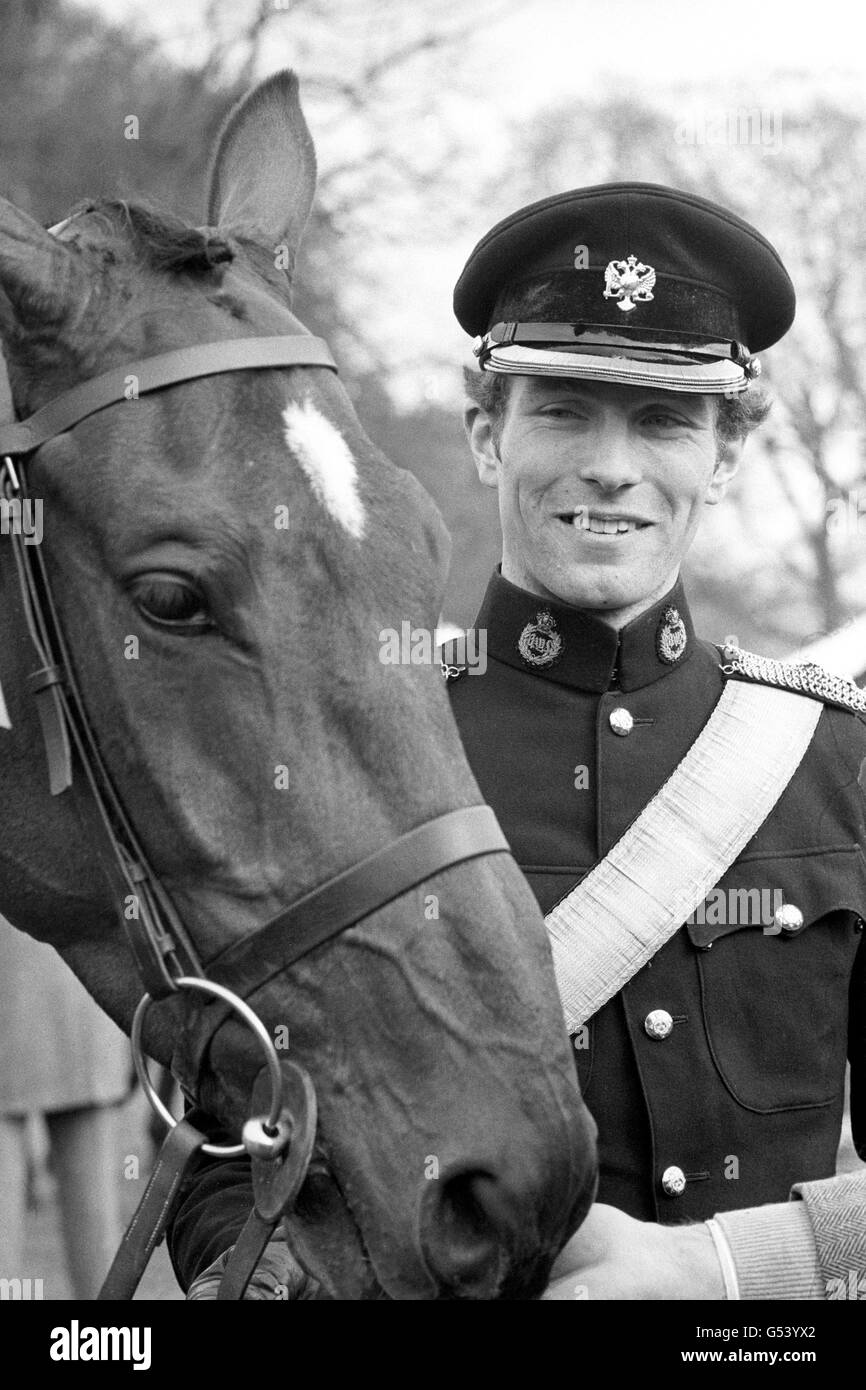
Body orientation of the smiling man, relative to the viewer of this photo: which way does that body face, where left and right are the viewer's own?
facing the viewer

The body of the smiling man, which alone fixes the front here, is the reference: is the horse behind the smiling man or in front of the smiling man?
in front

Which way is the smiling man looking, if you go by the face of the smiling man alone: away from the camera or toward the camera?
toward the camera
